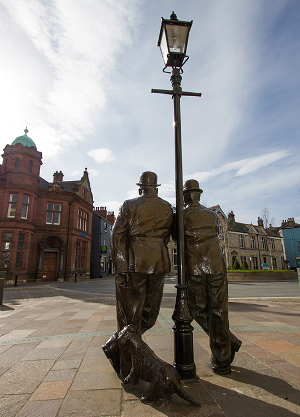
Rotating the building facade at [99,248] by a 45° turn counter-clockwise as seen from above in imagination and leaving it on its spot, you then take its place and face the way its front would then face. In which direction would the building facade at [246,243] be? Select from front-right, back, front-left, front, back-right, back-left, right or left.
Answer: front

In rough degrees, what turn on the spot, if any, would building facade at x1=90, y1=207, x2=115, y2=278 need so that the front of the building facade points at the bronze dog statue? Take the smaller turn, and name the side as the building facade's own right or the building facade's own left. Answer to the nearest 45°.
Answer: approximately 45° to the building facade's own right

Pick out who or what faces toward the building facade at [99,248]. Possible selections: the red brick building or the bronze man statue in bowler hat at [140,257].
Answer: the bronze man statue in bowler hat

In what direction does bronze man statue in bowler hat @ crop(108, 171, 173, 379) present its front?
away from the camera

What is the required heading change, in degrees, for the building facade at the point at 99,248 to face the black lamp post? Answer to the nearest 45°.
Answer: approximately 45° to its right

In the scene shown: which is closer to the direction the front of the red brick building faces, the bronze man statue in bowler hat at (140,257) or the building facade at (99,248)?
the bronze man statue in bowler hat

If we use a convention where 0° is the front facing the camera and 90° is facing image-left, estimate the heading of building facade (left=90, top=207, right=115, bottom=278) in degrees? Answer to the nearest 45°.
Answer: approximately 315°

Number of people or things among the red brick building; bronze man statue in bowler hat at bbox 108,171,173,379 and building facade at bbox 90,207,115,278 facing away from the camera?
1

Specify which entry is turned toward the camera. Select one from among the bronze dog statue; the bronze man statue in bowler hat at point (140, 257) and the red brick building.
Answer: the red brick building

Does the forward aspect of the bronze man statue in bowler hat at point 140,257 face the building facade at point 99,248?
yes

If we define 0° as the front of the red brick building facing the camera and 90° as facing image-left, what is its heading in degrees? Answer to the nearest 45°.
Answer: approximately 0°

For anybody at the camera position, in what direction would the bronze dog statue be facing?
facing away from the viewer and to the left of the viewer

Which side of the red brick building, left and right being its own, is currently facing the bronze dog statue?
front

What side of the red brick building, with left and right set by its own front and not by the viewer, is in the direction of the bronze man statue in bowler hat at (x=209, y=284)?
front

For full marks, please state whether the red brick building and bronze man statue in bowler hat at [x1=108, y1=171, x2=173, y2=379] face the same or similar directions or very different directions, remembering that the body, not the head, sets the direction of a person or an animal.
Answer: very different directions
